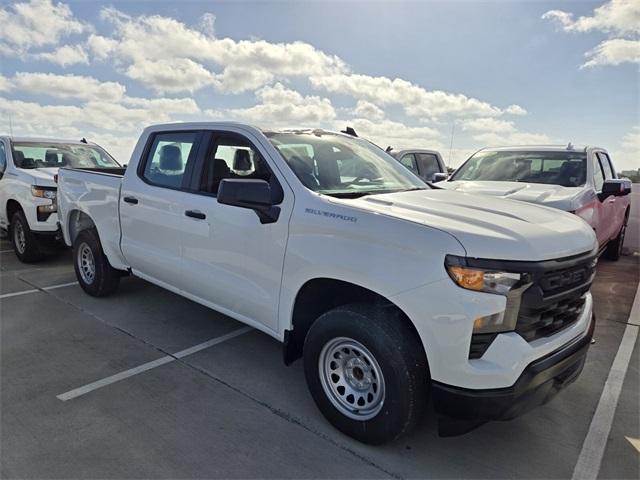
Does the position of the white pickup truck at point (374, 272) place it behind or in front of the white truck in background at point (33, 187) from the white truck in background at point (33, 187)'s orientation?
in front

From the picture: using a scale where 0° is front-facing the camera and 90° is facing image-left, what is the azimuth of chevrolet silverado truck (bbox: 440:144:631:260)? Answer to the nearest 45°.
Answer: approximately 45°

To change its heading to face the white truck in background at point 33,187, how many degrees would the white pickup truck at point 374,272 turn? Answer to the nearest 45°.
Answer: approximately 180°

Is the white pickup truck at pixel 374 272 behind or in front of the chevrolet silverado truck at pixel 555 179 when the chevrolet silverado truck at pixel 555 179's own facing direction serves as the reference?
in front

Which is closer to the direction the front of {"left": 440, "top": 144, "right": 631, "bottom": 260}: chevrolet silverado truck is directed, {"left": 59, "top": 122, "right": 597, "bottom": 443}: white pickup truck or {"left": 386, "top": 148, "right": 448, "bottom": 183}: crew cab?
the white pickup truck

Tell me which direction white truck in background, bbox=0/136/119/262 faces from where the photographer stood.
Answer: facing the viewer and to the right of the viewer

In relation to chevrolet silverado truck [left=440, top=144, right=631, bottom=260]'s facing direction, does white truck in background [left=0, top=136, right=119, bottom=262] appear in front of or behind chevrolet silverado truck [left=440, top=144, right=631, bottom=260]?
in front

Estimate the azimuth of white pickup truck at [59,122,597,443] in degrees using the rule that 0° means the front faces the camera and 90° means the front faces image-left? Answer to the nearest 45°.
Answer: approximately 315°

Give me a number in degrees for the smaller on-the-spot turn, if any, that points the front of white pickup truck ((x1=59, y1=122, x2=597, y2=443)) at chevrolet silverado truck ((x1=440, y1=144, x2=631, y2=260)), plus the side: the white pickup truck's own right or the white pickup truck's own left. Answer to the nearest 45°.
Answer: approximately 90° to the white pickup truck's own left

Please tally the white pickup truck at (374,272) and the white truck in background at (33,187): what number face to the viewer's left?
0
